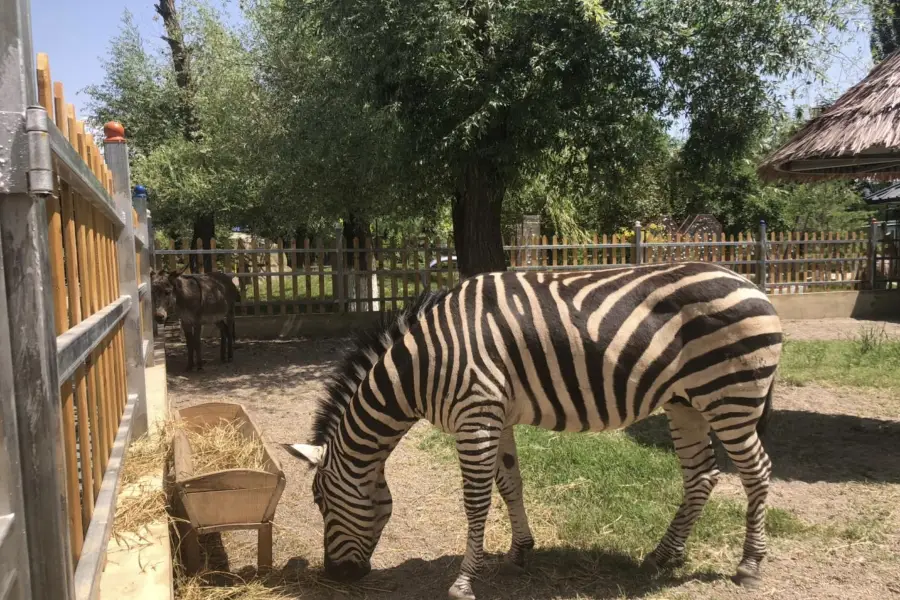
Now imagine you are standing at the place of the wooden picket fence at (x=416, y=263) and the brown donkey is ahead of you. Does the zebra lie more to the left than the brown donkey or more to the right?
left

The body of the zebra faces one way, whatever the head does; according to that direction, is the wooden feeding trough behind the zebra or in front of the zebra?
in front

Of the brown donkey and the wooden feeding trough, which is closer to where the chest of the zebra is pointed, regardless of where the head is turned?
the wooden feeding trough

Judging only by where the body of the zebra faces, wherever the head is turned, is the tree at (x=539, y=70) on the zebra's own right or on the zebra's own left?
on the zebra's own right

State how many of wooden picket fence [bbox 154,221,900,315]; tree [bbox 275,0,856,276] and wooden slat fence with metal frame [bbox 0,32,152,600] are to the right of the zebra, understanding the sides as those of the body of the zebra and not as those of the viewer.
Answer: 2

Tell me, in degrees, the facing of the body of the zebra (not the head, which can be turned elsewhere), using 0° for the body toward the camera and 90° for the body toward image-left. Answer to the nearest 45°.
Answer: approximately 90°

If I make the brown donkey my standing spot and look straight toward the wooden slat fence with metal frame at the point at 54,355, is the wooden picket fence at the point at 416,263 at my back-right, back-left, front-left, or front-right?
back-left

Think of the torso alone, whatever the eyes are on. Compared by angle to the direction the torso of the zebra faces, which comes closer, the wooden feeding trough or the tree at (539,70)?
the wooden feeding trough

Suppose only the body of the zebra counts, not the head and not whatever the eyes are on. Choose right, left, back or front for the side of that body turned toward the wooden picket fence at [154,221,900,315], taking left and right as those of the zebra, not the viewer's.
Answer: right

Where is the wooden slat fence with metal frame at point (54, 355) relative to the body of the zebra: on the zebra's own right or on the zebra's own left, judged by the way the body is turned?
on the zebra's own left

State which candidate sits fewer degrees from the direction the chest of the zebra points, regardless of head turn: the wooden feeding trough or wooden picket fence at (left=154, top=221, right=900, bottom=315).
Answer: the wooden feeding trough

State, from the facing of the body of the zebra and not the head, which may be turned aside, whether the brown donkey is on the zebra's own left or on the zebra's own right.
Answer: on the zebra's own right
